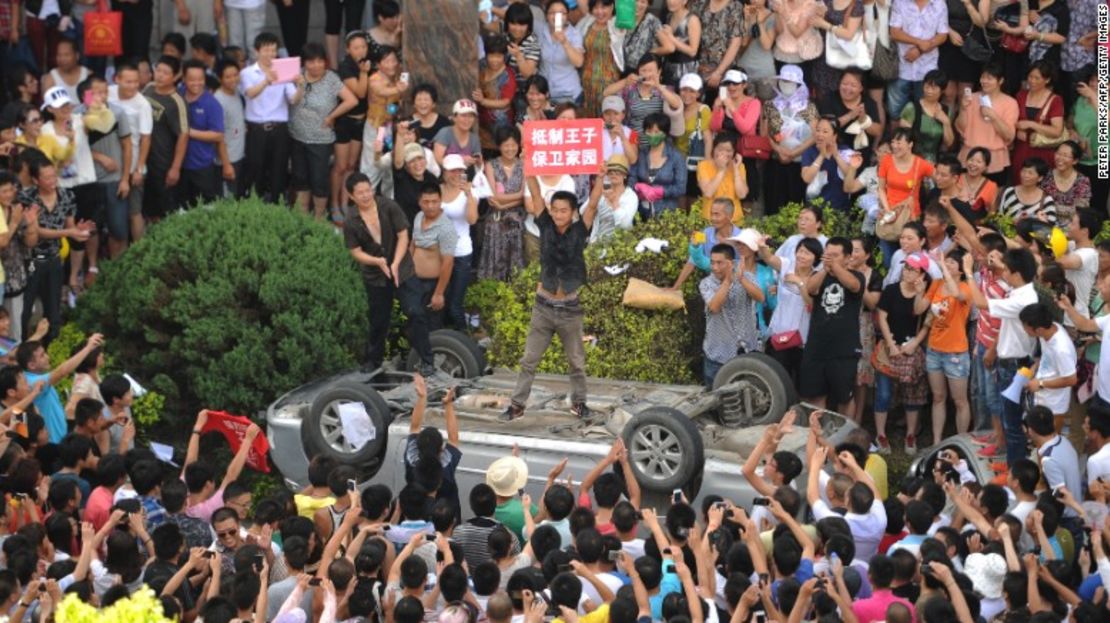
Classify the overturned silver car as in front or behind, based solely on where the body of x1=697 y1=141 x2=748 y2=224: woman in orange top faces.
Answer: in front

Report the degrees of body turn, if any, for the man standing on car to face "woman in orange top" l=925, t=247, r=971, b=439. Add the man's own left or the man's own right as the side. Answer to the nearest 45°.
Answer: approximately 90° to the man's own left

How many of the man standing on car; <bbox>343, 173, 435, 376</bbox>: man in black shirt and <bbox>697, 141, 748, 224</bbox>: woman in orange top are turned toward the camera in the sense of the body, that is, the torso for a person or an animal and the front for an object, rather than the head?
3

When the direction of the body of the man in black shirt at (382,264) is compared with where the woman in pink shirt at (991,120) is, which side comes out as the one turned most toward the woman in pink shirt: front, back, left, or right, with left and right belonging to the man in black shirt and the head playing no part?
left

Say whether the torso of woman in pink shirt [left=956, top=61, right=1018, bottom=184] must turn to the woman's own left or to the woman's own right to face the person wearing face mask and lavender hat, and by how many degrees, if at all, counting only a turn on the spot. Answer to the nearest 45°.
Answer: approximately 45° to the woman's own right

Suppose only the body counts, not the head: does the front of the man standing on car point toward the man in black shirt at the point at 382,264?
no

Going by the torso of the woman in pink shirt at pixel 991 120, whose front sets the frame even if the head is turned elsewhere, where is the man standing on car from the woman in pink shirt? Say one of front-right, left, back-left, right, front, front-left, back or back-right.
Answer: front

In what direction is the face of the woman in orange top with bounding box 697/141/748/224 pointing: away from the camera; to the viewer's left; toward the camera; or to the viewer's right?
toward the camera

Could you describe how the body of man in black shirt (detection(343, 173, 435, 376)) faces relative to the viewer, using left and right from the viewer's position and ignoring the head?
facing the viewer

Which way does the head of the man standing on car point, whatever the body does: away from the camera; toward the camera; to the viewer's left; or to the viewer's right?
toward the camera

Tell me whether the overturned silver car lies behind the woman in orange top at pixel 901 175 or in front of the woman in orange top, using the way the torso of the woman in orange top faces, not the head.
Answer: in front

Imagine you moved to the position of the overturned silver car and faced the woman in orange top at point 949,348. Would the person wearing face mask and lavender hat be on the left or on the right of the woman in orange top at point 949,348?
left

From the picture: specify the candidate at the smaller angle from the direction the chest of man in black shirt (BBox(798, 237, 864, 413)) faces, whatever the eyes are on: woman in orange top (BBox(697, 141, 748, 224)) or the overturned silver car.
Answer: the overturned silver car

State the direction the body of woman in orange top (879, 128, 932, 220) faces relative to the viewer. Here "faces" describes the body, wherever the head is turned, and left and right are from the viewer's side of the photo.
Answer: facing the viewer and to the left of the viewer

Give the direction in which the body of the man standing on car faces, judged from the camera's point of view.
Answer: toward the camera

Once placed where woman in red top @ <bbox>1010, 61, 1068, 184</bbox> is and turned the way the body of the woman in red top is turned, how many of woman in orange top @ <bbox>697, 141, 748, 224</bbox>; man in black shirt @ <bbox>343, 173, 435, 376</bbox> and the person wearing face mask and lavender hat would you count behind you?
0

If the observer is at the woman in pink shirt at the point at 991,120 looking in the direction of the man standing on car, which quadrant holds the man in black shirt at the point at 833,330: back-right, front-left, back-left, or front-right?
front-left

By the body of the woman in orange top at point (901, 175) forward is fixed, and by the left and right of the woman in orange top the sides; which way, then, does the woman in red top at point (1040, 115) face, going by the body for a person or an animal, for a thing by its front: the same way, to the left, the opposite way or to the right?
the same way
